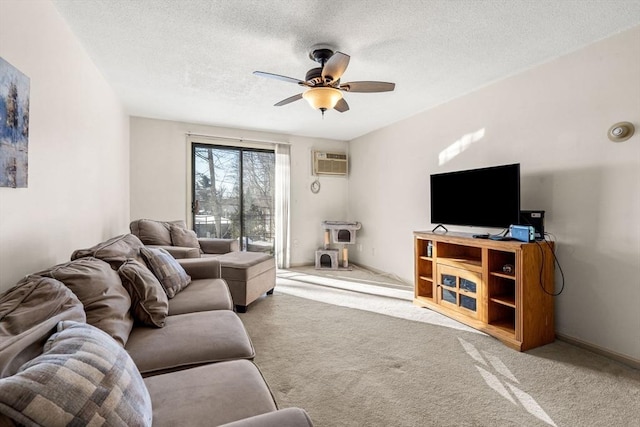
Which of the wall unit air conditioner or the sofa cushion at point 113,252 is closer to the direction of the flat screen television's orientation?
the sofa cushion

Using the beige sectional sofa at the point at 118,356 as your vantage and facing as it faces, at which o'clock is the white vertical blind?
The white vertical blind is roughly at 10 o'clock from the beige sectional sofa.

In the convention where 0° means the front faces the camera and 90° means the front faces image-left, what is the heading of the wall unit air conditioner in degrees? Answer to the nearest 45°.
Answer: approximately 0°

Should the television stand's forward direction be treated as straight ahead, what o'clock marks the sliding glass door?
The sliding glass door is roughly at 2 o'clock from the television stand.

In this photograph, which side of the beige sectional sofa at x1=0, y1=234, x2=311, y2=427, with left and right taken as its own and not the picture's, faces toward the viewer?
right

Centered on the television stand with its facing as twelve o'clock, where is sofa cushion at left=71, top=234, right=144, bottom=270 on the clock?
The sofa cushion is roughly at 12 o'clock from the television stand.

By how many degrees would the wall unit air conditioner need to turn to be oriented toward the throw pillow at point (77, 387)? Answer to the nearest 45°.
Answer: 0° — it already faces it

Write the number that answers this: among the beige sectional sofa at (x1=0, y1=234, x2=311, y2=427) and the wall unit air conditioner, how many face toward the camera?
1

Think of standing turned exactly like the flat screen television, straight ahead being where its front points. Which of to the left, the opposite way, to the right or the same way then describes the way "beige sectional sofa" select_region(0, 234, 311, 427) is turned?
the opposite way

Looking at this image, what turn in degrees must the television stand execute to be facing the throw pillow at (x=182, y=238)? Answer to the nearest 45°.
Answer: approximately 45° to its right

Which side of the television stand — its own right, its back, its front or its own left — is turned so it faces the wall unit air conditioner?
right

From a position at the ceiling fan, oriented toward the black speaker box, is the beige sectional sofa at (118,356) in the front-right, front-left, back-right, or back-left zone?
back-right
